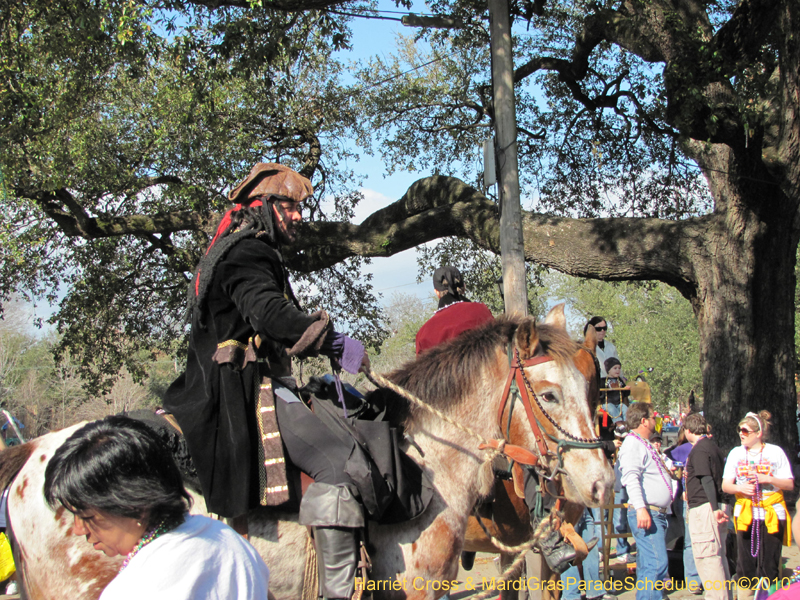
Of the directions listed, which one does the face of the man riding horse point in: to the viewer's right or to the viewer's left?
to the viewer's right

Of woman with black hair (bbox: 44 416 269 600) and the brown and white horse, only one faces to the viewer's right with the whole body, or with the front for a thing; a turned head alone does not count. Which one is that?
the brown and white horse

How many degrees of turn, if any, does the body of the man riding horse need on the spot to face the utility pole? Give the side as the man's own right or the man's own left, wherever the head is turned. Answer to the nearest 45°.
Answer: approximately 45° to the man's own left

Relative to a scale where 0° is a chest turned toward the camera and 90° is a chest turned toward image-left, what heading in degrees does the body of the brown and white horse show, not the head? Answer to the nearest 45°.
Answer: approximately 270°

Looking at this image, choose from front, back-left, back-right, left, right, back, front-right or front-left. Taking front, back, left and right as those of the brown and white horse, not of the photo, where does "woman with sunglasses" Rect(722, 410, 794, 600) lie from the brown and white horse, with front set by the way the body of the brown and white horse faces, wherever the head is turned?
front-left

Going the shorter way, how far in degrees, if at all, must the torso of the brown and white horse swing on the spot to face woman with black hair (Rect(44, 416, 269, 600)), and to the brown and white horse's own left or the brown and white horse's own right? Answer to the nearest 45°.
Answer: approximately 135° to the brown and white horse's own right

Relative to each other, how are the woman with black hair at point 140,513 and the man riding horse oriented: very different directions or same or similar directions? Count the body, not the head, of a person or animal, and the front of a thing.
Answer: very different directions

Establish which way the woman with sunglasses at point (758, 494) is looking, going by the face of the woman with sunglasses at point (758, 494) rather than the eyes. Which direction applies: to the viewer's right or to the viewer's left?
to the viewer's left

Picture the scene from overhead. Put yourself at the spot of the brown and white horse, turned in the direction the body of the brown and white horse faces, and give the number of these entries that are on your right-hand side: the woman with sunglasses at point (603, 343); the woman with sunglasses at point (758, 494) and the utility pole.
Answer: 0

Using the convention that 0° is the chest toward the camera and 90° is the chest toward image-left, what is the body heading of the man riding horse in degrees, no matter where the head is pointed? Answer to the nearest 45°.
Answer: approximately 270°
